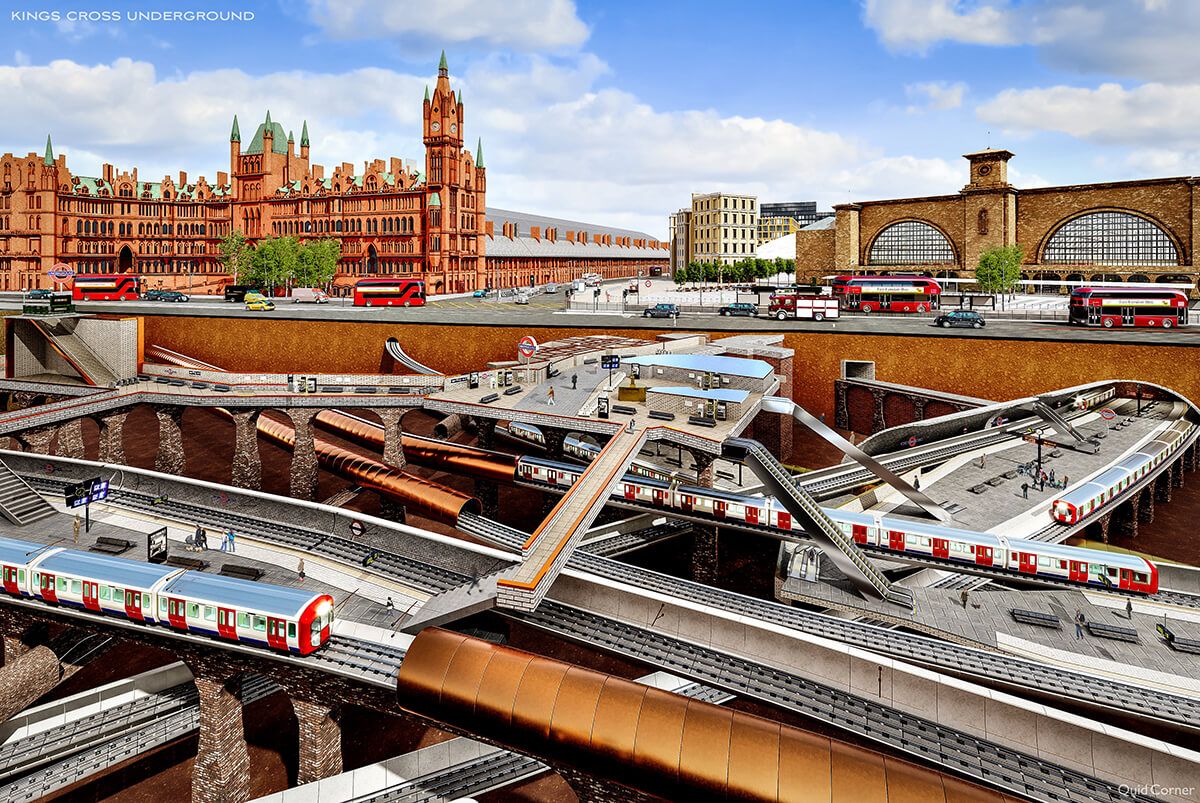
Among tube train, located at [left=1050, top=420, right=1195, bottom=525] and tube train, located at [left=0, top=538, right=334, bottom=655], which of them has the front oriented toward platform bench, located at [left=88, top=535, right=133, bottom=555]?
tube train, located at [left=1050, top=420, right=1195, bottom=525]

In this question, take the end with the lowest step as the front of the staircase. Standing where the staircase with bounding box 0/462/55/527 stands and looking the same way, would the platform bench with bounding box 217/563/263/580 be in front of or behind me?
in front

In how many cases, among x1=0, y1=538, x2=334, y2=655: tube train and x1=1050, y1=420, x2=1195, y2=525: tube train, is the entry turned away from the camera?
0

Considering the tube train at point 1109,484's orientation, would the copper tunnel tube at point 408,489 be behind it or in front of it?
in front

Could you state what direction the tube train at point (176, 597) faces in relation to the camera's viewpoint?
facing the viewer and to the right of the viewer

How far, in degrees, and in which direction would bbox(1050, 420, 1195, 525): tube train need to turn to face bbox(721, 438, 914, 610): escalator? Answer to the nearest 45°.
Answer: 0° — it already faces it

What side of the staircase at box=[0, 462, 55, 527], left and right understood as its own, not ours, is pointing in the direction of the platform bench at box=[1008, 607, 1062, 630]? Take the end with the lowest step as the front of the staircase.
front

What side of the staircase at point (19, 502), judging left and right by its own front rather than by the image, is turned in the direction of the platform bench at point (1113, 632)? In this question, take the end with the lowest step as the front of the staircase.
front

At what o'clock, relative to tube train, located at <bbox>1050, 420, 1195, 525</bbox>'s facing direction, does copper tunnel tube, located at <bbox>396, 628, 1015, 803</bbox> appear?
The copper tunnel tube is roughly at 11 o'clock from the tube train.

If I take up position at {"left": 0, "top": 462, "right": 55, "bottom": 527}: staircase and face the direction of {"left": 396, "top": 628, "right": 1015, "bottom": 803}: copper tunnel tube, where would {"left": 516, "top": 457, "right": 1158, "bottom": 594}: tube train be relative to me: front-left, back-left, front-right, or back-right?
front-left

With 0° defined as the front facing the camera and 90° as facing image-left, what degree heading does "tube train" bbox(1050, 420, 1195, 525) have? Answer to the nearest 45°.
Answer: approximately 45°

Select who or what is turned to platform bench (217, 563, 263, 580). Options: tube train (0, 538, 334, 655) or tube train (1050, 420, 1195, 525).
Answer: tube train (1050, 420, 1195, 525)

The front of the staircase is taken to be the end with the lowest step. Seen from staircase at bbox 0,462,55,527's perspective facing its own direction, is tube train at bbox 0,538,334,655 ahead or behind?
ahead
